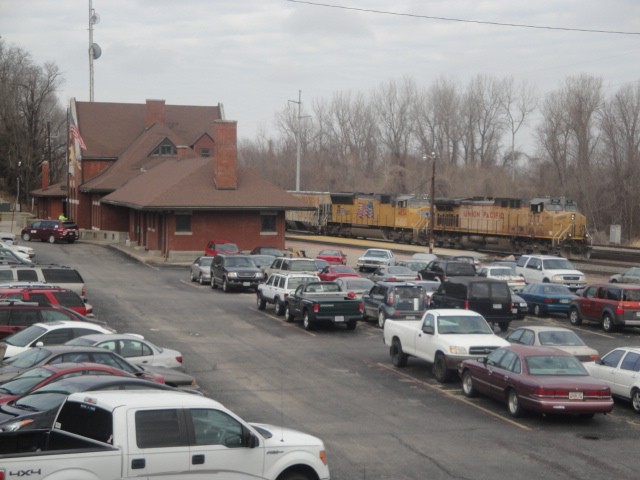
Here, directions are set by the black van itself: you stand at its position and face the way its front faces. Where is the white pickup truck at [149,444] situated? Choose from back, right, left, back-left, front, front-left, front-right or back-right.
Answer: back-left

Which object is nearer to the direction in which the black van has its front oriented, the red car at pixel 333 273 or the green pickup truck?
the red car

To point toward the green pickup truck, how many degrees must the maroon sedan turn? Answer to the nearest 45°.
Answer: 0° — it already faces it

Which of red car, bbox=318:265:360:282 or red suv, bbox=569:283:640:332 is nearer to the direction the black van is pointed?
the red car
